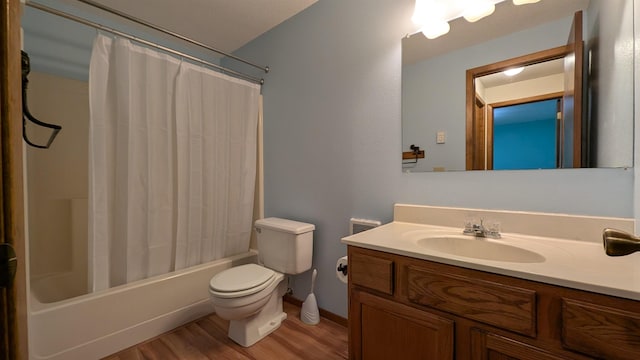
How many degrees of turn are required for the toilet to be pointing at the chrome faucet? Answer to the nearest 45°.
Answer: approximately 90° to its left

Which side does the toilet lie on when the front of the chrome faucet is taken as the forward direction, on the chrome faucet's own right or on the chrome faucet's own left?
on the chrome faucet's own right

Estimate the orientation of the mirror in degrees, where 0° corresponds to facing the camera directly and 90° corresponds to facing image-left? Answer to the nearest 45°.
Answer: approximately 0°

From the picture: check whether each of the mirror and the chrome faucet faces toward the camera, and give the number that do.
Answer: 2

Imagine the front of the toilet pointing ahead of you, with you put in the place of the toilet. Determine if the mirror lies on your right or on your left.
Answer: on your left

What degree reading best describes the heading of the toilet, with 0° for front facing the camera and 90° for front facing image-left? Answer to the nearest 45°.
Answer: approximately 45°

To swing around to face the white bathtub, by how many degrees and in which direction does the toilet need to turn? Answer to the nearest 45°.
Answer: approximately 45° to its right

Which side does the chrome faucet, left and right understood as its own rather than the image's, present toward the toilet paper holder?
right

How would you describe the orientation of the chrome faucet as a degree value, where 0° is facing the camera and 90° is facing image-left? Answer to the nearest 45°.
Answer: approximately 0°
